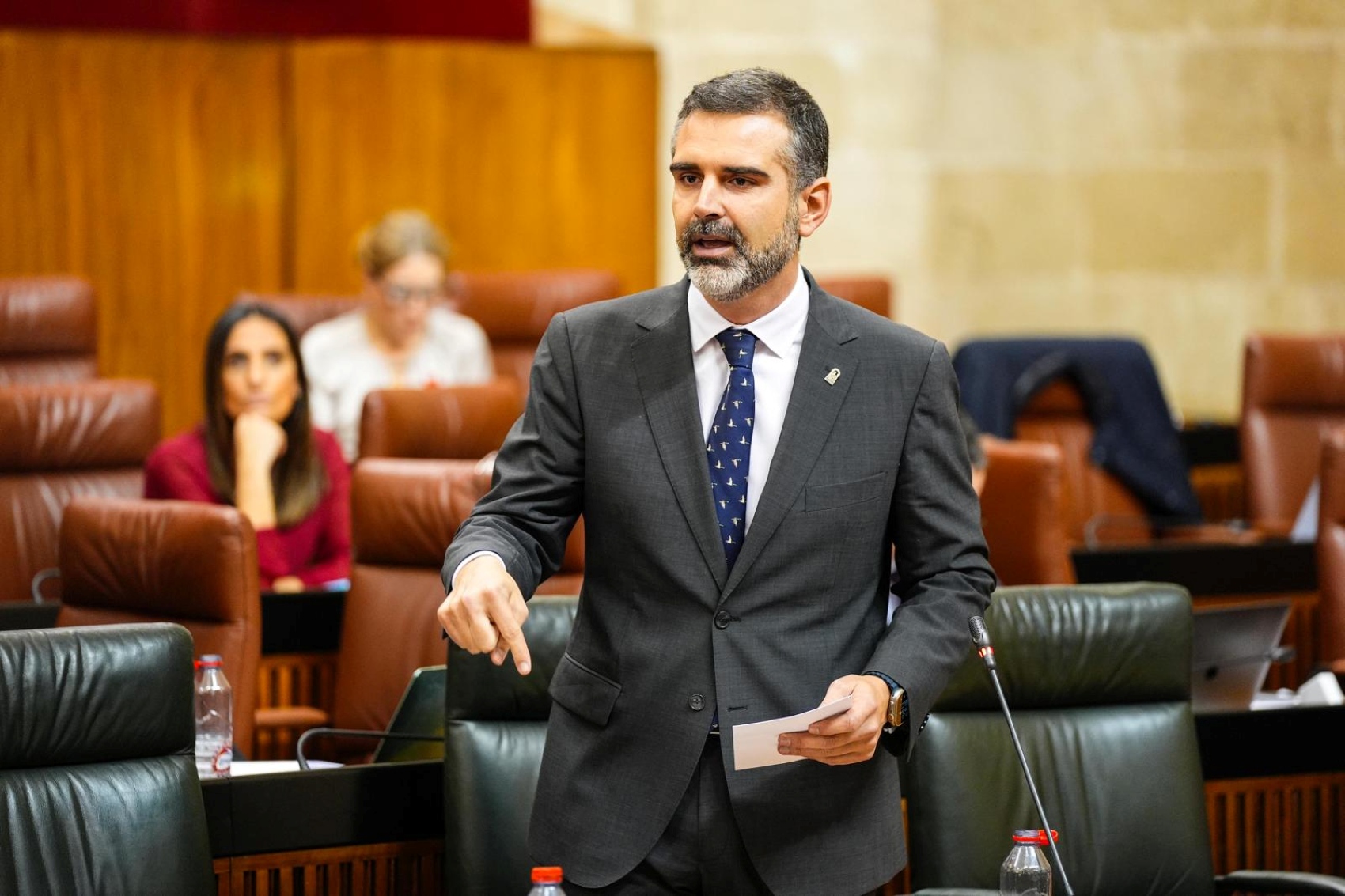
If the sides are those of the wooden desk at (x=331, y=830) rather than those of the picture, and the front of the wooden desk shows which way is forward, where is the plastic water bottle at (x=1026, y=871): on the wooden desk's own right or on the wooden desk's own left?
on the wooden desk's own left

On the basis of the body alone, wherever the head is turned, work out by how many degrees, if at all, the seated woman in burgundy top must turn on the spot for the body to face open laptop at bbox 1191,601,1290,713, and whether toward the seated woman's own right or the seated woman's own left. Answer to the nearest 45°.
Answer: approximately 45° to the seated woman's own left

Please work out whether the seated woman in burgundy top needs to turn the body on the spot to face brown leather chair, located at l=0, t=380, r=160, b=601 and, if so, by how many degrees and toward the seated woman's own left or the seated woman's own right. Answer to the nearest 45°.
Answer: approximately 135° to the seated woman's own right

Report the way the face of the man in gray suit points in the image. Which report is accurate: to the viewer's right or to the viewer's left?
to the viewer's left

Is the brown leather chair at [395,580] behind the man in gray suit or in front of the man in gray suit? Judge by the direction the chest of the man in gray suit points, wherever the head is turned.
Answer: behind

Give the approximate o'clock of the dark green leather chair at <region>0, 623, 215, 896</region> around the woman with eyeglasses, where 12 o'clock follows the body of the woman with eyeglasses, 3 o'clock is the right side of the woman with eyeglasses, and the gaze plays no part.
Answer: The dark green leather chair is roughly at 12 o'clock from the woman with eyeglasses.

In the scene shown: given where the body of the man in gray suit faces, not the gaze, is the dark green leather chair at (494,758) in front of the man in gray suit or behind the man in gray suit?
behind

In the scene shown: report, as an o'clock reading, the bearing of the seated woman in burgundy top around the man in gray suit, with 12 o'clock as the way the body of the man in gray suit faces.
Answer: The seated woman in burgundy top is roughly at 5 o'clock from the man in gray suit.
